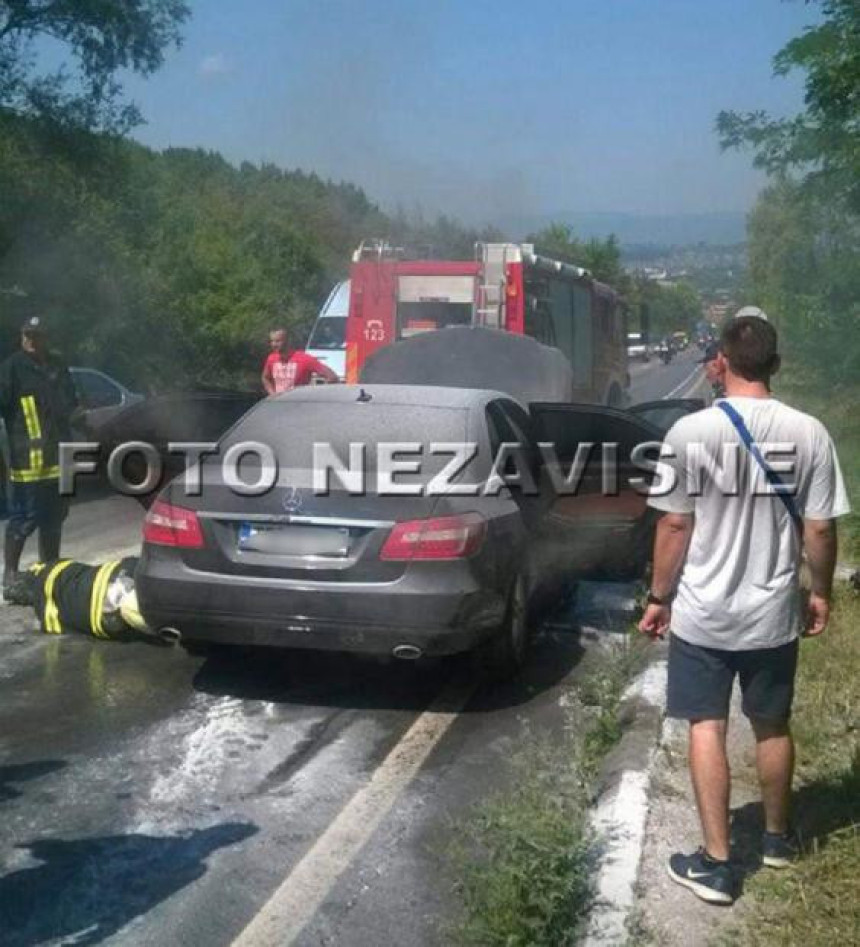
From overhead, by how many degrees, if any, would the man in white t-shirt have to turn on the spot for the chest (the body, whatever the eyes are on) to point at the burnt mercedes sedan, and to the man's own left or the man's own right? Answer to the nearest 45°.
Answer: approximately 45° to the man's own left

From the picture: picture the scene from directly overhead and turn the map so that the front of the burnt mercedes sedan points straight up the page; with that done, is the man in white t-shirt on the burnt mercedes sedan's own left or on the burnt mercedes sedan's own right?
on the burnt mercedes sedan's own right

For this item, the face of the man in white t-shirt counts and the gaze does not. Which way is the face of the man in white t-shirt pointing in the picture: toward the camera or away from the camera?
away from the camera

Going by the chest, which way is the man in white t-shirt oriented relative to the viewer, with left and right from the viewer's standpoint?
facing away from the viewer

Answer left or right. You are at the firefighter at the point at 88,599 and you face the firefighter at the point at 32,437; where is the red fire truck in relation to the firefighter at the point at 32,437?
right

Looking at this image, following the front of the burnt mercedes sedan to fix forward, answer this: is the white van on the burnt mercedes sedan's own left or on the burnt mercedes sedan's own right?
on the burnt mercedes sedan's own left

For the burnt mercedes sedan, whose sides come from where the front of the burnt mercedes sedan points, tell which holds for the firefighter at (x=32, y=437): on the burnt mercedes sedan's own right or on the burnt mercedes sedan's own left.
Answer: on the burnt mercedes sedan's own left

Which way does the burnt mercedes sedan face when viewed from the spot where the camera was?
facing away from the viewer and to the right of the viewer

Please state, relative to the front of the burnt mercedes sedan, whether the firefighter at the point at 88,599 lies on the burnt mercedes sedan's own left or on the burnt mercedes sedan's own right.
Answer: on the burnt mercedes sedan's own left

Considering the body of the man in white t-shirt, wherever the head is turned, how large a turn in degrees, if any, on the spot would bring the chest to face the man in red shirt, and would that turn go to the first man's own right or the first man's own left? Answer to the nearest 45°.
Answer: approximately 45° to the first man's own left
